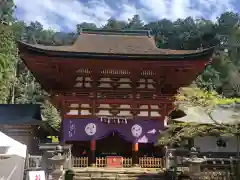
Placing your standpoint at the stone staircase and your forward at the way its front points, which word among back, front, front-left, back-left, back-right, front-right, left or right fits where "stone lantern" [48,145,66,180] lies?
front-right

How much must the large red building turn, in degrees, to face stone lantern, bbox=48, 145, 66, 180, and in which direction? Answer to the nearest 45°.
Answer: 0° — it already faces it

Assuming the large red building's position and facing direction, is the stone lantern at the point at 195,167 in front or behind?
in front

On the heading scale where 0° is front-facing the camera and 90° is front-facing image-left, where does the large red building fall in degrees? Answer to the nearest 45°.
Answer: approximately 0°

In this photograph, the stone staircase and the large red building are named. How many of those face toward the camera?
2

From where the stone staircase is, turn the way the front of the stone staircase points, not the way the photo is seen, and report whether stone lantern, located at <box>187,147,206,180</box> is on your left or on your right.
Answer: on your left
